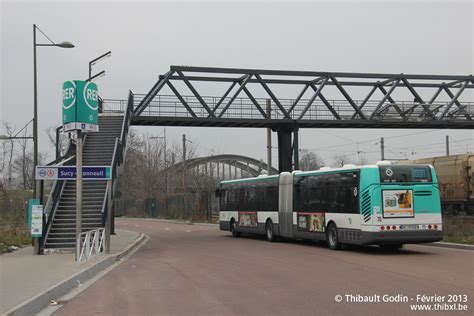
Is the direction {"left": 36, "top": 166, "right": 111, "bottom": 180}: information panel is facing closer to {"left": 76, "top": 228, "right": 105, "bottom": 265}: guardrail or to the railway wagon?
the guardrail

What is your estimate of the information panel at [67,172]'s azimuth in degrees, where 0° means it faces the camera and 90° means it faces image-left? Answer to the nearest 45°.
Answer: approximately 0°

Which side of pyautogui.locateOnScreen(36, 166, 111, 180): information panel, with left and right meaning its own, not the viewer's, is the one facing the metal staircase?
back

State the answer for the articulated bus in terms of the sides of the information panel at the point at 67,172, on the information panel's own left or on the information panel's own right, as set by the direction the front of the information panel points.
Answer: on the information panel's own left
